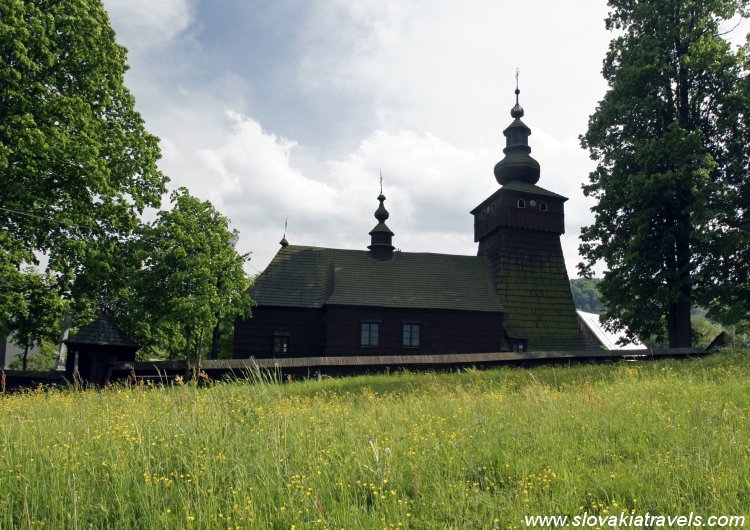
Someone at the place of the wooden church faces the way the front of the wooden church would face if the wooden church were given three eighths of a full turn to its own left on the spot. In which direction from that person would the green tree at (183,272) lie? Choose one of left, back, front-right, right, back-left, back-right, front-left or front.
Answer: left

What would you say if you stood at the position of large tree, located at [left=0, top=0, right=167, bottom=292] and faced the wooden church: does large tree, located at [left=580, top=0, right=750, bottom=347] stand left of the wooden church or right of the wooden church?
right

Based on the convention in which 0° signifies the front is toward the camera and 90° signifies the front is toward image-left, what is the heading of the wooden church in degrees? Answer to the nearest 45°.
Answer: approximately 270°

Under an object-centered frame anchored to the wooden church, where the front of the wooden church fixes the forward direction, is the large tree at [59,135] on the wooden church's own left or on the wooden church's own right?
on the wooden church's own right

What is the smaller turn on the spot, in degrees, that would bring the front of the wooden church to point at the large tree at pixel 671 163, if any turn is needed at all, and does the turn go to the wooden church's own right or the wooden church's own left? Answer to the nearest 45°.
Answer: approximately 45° to the wooden church's own right

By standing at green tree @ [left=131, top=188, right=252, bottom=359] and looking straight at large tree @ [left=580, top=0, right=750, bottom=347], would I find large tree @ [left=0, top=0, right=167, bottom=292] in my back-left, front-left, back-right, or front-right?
back-right
